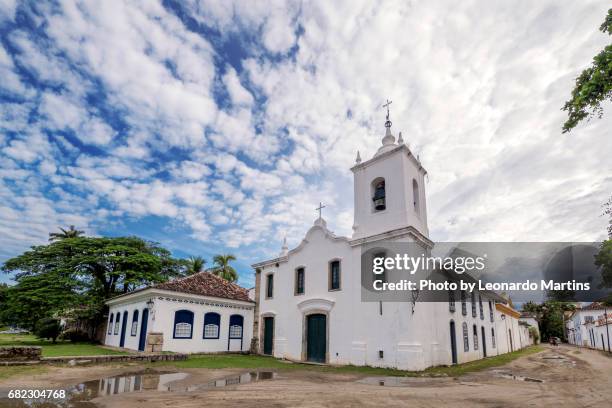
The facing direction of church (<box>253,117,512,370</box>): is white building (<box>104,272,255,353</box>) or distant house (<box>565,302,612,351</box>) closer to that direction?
the white building

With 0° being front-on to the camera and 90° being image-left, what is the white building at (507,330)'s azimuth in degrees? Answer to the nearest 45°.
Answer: approximately 315°

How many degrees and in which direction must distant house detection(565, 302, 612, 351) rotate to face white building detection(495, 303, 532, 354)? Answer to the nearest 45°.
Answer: approximately 45° to its left

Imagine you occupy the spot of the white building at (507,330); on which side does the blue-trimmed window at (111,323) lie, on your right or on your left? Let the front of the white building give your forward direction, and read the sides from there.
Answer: on your right

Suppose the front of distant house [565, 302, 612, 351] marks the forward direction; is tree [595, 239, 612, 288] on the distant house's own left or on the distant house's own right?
on the distant house's own left
